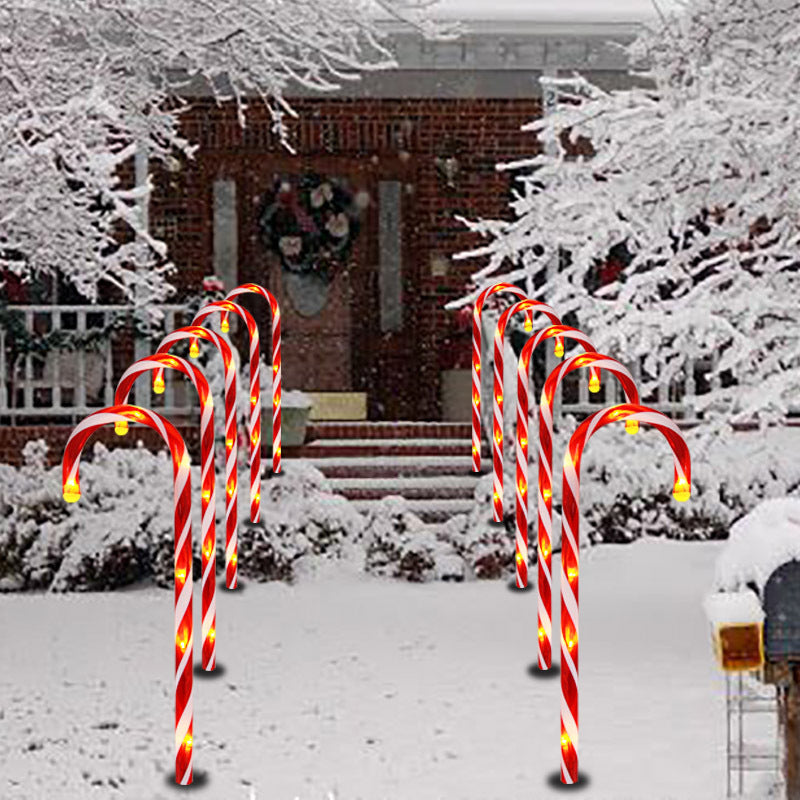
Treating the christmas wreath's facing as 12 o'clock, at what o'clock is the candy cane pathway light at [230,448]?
The candy cane pathway light is roughly at 12 o'clock from the christmas wreath.

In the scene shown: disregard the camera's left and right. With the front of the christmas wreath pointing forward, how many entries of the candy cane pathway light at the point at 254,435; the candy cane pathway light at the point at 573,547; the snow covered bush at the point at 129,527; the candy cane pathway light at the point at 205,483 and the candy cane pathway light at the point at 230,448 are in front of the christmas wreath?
5

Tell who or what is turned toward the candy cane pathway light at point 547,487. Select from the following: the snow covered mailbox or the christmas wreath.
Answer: the christmas wreath

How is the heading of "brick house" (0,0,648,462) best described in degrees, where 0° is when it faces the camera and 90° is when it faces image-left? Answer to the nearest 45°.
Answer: approximately 0°

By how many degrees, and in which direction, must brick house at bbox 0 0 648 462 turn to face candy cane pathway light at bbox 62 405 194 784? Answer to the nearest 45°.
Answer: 0° — it already faces it

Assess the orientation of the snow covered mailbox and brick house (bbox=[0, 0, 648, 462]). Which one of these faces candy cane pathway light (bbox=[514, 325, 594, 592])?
the brick house

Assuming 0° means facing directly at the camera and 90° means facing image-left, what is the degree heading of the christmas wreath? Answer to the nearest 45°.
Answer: approximately 0°

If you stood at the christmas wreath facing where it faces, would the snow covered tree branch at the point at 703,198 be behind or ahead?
ahead

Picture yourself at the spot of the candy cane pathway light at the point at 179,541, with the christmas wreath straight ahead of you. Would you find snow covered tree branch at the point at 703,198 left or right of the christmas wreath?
right

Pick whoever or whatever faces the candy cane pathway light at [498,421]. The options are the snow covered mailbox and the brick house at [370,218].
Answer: the brick house

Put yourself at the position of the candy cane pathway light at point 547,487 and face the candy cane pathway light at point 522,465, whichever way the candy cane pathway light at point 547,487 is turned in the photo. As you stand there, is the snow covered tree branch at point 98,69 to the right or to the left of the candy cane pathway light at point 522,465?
left

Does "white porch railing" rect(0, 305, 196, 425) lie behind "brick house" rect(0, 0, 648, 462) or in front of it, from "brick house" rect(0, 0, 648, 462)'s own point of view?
in front
